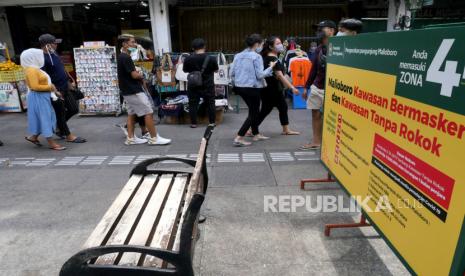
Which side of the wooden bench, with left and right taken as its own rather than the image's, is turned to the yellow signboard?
back

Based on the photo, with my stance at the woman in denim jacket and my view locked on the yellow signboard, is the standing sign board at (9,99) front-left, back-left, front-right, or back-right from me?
back-right

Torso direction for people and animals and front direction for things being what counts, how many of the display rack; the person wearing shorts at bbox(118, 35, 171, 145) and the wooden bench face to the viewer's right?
1

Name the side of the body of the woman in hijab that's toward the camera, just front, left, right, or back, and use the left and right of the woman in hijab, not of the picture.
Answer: right

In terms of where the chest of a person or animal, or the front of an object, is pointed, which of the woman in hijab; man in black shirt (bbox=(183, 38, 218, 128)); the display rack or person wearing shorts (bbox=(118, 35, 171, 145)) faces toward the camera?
the display rack

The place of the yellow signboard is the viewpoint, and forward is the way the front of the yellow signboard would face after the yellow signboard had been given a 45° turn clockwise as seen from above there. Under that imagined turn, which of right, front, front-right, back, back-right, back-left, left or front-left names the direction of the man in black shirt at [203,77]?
front-right

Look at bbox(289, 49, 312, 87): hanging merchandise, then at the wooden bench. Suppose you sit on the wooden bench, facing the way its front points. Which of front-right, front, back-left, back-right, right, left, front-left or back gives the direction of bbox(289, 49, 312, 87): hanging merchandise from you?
back-right

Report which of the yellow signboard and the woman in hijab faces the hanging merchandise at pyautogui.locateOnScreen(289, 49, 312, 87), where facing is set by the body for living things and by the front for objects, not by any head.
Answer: the woman in hijab

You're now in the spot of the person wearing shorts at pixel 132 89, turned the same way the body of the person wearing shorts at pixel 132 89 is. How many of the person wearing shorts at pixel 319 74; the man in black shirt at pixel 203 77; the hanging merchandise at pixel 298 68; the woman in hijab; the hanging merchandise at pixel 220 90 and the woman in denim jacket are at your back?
1

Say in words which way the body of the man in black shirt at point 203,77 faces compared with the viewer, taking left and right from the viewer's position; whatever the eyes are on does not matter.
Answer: facing away from the viewer

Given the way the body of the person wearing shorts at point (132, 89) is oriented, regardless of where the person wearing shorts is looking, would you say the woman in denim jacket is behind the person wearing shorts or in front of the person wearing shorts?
in front

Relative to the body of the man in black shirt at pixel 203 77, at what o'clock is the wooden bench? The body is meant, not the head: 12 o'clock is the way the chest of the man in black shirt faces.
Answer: The wooden bench is roughly at 6 o'clock from the man in black shirt.

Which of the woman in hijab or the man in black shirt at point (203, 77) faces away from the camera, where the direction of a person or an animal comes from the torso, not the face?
the man in black shirt

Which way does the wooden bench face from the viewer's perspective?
to the viewer's left

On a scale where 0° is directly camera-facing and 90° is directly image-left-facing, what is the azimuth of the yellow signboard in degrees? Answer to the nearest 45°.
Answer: approximately 45°

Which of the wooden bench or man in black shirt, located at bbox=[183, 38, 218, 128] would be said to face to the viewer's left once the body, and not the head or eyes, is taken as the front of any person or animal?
the wooden bench

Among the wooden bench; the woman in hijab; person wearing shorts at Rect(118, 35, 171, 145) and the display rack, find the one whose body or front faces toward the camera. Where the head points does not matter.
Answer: the display rack

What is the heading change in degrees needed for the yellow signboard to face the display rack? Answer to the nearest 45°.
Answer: approximately 90° to its right
